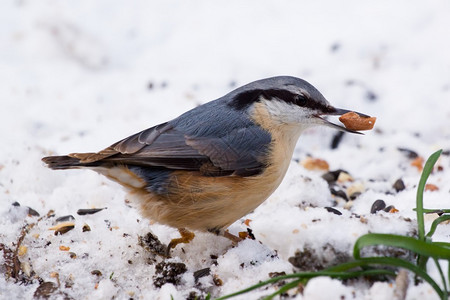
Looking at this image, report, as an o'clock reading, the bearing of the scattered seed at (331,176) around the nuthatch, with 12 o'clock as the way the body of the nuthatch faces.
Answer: The scattered seed is roughly at 10 o'clock from the nuthatch.

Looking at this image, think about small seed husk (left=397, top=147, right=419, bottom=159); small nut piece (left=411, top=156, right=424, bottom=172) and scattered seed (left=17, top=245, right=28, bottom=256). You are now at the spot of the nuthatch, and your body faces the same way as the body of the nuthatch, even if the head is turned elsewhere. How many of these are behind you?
1

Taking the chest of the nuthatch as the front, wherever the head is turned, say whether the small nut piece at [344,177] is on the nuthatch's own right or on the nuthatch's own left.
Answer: on the nuthatch's own left

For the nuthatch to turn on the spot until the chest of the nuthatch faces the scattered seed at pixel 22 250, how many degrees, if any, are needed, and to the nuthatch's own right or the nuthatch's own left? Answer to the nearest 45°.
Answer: approximately 180°

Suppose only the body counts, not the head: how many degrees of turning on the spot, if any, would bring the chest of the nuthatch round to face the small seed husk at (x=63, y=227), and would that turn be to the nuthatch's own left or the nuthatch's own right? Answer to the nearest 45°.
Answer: approximately 180°

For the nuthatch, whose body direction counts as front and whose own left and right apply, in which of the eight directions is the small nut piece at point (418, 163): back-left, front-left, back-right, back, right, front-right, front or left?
front-left

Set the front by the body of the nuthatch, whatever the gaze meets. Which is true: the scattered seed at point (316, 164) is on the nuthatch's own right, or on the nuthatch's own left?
on the nuthatch's own left

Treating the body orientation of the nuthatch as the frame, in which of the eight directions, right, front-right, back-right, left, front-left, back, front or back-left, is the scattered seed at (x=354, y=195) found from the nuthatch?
front-left

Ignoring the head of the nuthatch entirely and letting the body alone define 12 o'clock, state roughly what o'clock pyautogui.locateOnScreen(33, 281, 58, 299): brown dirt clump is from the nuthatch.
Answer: The brown dirt clump is roughly at 5 o'clock from the nuthatch.

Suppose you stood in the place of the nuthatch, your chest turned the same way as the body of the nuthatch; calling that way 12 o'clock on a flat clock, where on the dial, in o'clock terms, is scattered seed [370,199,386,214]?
The scattered seed is roughly at 11 o'clock from the nuthatch.

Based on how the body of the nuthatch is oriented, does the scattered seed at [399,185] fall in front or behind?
in front

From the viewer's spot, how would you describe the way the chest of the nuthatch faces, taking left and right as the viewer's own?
facing to the right of the viewer

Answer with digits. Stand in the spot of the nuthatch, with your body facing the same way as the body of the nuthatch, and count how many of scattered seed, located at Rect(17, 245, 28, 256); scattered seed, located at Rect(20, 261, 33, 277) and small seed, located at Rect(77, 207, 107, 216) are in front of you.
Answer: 0
